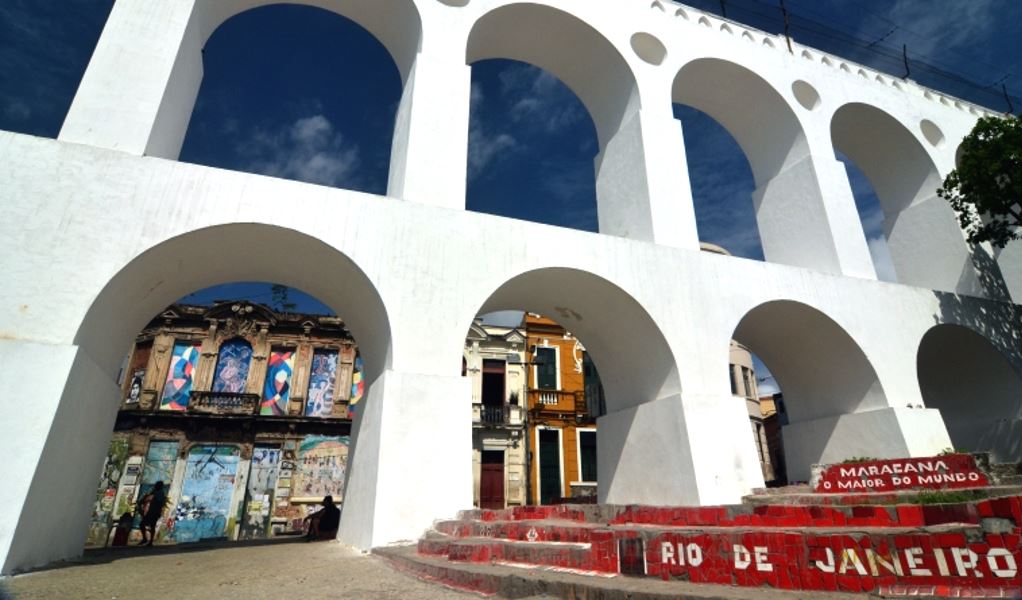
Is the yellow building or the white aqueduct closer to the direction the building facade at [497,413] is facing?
the white aqueduct

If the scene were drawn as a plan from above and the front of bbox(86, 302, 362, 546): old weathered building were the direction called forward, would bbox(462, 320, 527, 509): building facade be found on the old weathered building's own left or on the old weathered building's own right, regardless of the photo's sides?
on the old weathered building's own left

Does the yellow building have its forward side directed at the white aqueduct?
yes

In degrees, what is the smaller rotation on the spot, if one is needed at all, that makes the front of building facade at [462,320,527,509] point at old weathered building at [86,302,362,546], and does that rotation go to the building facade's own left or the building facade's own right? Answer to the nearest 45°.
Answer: approximately 90° to the building facade's own right

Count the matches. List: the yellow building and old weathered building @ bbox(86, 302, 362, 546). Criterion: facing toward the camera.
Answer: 2

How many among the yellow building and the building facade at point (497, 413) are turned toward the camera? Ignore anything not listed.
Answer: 2

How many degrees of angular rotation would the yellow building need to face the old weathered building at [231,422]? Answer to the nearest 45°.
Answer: approximately 90° to its right

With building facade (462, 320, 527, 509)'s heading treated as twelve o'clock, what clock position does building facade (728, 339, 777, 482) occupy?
building facade (728, 339, 777, 482) is roughly at 9 o'clock from building facade (462, 320, 527, 509).
